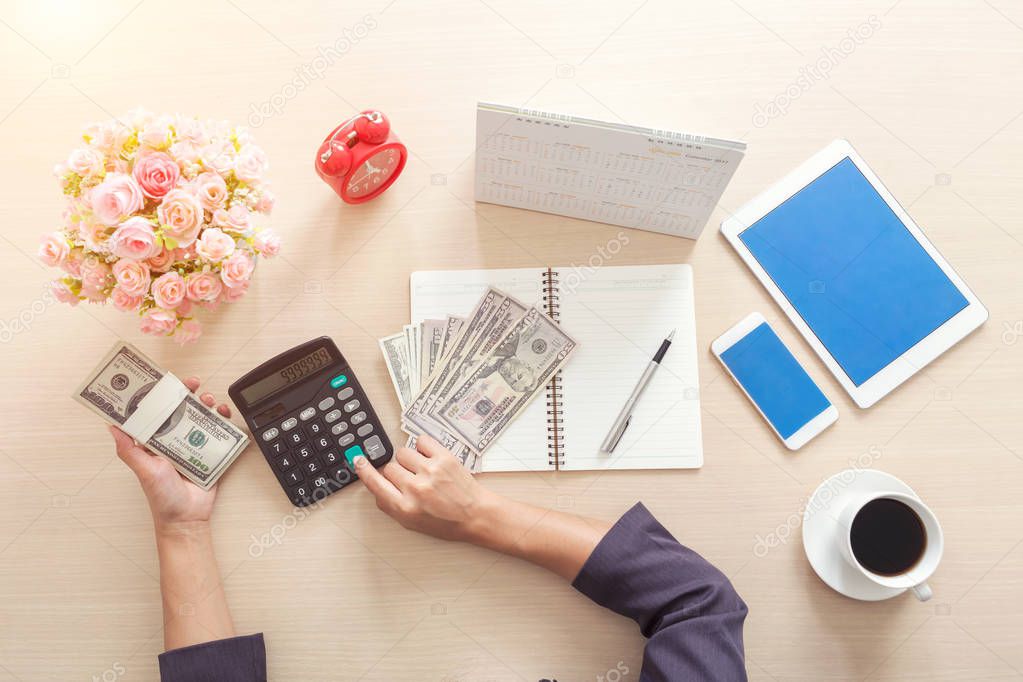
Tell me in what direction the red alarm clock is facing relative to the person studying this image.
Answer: facing the viewer and to the right of the viewer

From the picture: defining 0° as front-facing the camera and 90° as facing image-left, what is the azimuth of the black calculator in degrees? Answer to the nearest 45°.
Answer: approximately 0°

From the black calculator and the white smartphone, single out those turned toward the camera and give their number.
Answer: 2

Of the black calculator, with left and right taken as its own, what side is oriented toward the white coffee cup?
left

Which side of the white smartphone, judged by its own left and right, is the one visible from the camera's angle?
front
